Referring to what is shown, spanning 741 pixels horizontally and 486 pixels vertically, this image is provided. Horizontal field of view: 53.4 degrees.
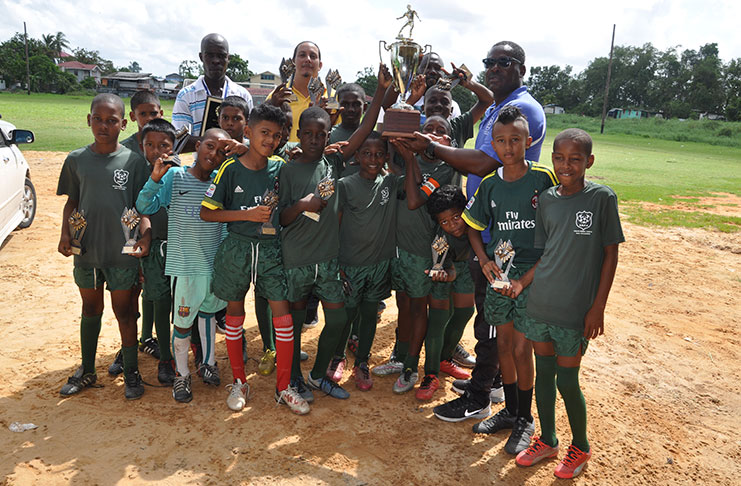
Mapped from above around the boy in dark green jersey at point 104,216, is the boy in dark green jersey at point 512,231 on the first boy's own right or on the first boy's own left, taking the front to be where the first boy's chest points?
on the first boy's own left

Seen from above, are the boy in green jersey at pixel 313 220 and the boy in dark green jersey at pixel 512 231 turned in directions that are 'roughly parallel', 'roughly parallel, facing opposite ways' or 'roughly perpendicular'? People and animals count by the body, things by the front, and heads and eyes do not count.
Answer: roughly parallel

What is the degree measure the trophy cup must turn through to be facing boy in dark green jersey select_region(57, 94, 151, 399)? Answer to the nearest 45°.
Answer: approximately 90° to its right

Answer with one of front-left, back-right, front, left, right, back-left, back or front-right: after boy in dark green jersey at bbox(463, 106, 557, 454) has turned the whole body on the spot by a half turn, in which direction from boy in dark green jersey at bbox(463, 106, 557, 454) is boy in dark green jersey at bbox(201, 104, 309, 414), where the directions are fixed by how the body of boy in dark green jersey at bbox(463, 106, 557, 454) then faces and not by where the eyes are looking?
left

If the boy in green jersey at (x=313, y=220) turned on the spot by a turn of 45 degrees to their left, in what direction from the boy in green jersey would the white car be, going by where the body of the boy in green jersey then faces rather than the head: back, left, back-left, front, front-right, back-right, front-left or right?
back

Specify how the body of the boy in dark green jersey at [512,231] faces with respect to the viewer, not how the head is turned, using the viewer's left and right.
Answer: facing the viewer

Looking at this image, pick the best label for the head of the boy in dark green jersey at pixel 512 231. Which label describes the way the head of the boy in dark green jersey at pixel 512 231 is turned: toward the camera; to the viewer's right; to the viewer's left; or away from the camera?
toward the camera

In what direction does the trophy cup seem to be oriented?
toward the camera

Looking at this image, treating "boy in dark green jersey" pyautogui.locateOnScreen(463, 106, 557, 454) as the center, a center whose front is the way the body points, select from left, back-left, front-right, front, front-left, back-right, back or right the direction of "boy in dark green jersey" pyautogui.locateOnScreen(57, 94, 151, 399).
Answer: right

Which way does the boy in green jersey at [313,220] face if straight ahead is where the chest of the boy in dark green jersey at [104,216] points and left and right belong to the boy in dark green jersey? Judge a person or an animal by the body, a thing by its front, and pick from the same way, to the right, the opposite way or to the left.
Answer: the same way

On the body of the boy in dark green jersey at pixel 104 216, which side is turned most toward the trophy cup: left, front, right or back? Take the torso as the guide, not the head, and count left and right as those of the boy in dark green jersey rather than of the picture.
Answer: left

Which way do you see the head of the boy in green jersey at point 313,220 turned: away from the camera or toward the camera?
toward the camera

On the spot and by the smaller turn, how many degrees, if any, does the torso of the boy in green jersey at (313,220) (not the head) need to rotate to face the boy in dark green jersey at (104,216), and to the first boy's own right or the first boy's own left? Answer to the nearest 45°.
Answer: approximately 90° to the first boy's own right

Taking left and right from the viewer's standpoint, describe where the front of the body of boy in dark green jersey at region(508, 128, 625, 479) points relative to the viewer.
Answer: facing the viewer and to the left of the viewer
